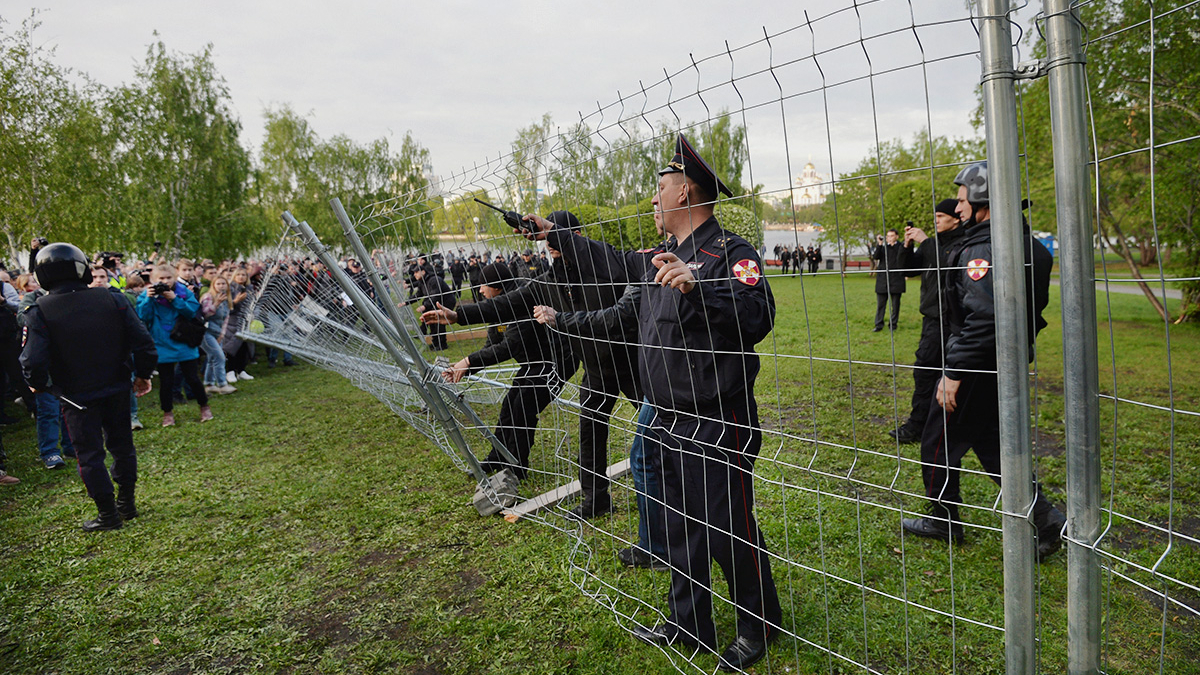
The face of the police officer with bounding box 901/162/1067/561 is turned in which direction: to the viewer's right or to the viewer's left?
to the viewer's left

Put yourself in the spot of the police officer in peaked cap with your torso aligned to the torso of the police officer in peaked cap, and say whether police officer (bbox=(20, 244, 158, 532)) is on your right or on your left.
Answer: on your right

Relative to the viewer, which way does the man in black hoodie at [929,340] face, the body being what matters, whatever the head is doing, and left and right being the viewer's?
facing to the left of the viewer

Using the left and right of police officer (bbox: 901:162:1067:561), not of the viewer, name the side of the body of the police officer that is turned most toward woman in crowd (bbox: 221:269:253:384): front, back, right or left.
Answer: front

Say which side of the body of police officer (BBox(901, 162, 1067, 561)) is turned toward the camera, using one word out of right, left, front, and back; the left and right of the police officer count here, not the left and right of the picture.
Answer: left

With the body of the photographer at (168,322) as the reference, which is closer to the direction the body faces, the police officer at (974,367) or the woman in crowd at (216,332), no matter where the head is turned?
the police officer

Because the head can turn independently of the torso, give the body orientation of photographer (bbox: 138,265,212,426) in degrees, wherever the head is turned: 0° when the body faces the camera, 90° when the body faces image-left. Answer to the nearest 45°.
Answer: approximately 0°

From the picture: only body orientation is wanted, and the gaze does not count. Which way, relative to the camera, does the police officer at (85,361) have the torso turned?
away from the camera

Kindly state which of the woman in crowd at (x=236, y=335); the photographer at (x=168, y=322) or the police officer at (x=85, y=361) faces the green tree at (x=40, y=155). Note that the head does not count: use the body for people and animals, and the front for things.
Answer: the police officer

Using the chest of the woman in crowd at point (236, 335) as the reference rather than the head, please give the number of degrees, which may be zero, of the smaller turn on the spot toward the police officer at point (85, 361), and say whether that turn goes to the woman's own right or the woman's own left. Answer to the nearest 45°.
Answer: approximately 45° to the woman's own right

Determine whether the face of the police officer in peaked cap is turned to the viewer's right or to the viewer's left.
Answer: to the viewer's left
